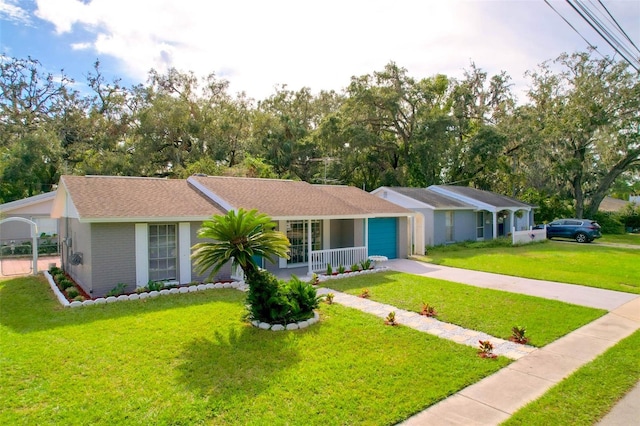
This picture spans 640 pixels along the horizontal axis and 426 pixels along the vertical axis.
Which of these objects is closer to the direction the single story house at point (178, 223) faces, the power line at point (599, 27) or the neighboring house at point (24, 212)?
the power line

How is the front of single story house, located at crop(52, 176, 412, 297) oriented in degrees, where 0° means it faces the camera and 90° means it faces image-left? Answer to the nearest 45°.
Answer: approximately 315°

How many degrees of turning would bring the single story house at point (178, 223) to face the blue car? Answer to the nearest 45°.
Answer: approximately 45° to its left

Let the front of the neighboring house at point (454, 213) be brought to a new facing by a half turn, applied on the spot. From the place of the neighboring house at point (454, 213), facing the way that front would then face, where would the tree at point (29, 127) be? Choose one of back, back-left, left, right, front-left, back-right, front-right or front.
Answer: front-left

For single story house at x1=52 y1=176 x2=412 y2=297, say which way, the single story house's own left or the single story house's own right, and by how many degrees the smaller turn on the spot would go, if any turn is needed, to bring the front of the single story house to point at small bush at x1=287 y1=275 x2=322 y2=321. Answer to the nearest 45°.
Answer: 0° — it already faces it

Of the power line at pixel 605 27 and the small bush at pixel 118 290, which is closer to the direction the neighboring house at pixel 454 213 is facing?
the power line

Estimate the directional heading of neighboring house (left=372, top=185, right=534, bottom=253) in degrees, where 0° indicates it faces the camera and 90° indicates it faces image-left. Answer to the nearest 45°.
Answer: approximately 315°

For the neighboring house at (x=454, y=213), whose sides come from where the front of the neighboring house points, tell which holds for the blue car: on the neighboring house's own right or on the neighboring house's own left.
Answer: on the neighboring house's own left

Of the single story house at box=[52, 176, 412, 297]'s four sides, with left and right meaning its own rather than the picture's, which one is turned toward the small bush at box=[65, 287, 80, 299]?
right

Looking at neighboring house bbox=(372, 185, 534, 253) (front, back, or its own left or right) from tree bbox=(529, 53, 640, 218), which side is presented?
left

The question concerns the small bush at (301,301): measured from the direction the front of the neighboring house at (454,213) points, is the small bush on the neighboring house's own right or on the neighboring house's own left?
on the neighboring house's own right

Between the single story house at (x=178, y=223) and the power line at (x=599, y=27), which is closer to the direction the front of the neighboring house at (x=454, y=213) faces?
the power line

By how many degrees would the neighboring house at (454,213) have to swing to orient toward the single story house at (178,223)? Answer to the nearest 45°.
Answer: approximately 90° to its right
